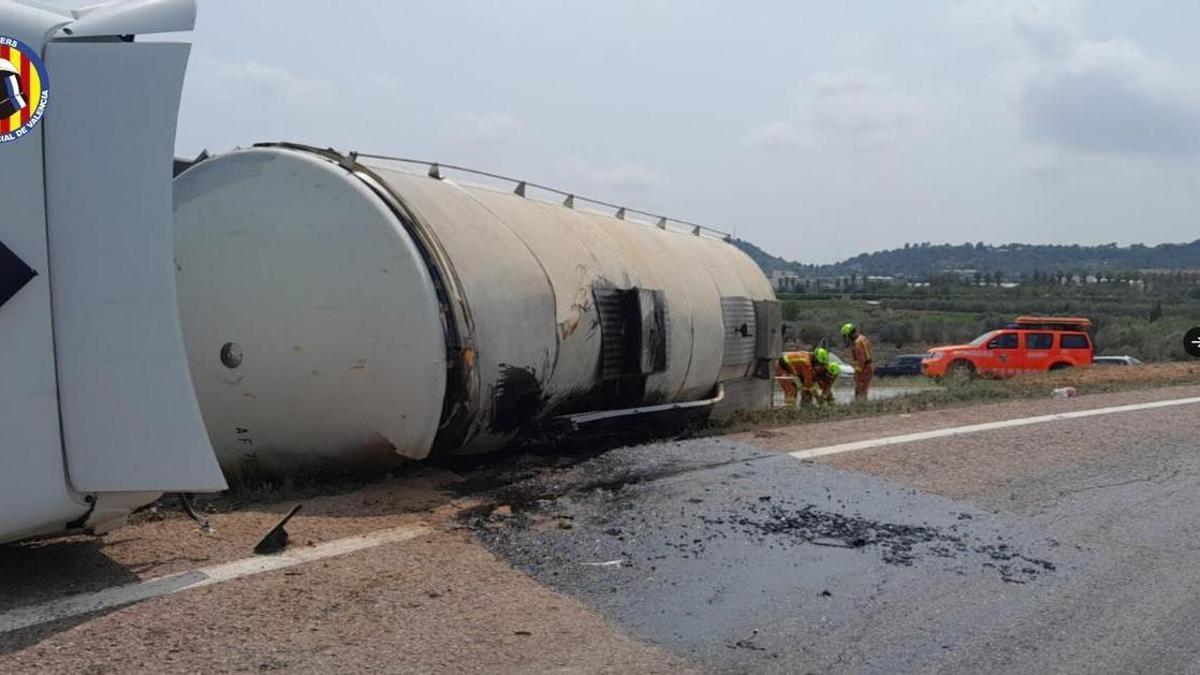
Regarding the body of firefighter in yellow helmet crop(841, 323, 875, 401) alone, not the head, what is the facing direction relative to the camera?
to the viewer's left

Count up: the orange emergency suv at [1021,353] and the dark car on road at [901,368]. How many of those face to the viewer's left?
2

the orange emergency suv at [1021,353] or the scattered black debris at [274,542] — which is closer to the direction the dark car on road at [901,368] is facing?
the scattered black debris

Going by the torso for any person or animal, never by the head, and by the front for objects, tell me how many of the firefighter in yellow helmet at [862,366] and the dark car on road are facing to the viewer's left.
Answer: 2

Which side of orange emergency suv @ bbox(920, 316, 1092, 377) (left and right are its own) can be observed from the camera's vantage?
left

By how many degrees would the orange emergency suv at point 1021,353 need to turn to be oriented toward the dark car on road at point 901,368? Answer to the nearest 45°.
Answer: approximately 45° to its right

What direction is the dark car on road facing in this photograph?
to the viewer's left
